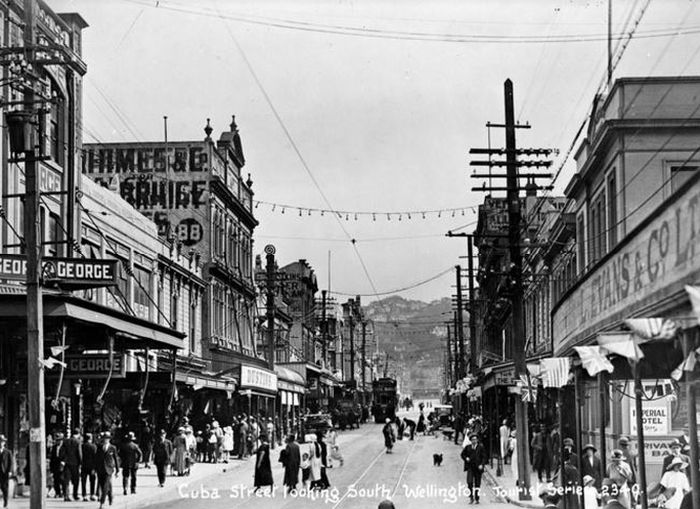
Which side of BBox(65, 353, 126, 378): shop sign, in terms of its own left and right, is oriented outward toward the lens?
front

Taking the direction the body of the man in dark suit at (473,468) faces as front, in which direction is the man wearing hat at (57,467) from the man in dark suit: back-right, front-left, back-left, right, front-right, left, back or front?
right

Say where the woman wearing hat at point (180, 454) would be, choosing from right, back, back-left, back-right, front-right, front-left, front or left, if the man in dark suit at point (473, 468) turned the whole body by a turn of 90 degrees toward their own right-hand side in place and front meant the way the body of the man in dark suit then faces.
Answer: front-right

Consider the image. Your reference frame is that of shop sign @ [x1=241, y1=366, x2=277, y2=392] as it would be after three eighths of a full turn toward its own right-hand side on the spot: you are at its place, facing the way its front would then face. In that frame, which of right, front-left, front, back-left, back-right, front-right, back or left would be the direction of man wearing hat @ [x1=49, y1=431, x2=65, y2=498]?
left

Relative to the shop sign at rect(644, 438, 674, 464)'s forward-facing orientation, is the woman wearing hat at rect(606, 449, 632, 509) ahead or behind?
ahead

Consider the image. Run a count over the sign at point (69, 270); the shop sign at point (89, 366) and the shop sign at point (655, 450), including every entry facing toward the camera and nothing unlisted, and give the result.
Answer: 3

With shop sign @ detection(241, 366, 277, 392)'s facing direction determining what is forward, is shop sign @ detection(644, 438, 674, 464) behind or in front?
in front

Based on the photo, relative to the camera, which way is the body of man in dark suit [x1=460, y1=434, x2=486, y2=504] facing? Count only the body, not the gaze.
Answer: toward the camera

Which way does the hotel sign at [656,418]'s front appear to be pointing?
toward the camera

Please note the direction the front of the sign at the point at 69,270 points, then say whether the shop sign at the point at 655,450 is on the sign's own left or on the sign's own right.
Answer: on the sign's own left
